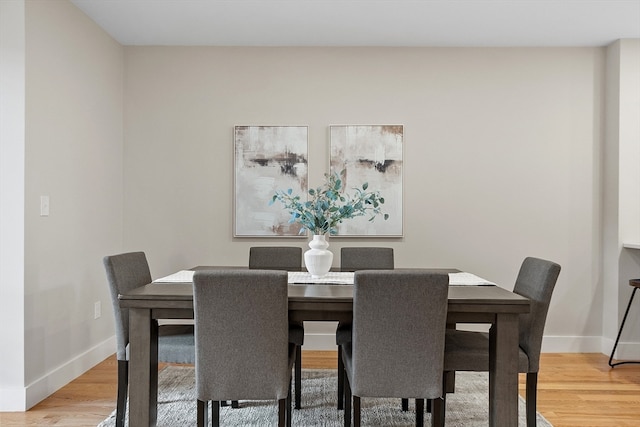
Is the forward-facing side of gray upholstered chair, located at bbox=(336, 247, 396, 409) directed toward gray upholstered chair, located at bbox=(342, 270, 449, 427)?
yes

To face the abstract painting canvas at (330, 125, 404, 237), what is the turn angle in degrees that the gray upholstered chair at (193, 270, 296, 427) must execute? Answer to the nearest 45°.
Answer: approximately 45° to its right

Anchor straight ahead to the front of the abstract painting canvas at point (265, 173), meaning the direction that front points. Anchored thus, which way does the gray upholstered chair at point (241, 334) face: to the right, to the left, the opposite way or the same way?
the opposite way

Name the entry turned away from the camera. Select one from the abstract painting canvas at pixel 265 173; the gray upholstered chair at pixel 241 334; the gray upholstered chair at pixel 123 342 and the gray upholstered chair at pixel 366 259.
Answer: the gray upholstered chair at pixel 241 334

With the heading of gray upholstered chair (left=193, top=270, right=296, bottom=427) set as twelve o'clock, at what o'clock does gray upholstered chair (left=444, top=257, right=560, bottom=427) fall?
gray upholstered chair (left=444, top=257, right=560, bottom=427) is roughly at 3 o'clock from gray upholstered chair (left=193, top=270, right=296, bottom=427).

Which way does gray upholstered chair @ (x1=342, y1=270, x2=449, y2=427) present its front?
away from the camera

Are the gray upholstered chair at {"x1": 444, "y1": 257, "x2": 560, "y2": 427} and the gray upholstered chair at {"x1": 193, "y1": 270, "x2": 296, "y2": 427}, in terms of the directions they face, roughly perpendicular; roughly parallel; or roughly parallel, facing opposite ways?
roughly perpendicular

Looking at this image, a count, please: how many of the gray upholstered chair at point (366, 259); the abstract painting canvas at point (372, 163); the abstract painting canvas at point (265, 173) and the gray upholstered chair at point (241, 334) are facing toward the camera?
3

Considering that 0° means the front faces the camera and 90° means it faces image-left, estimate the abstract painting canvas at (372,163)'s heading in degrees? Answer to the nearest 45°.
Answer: approximately 0°

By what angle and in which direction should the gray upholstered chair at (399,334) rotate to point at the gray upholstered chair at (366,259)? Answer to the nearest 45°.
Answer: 0° — it already faces it

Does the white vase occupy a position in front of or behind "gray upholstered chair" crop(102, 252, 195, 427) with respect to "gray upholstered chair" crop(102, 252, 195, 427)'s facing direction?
in front

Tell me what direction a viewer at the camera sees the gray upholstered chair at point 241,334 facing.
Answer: facing away from the viewer
